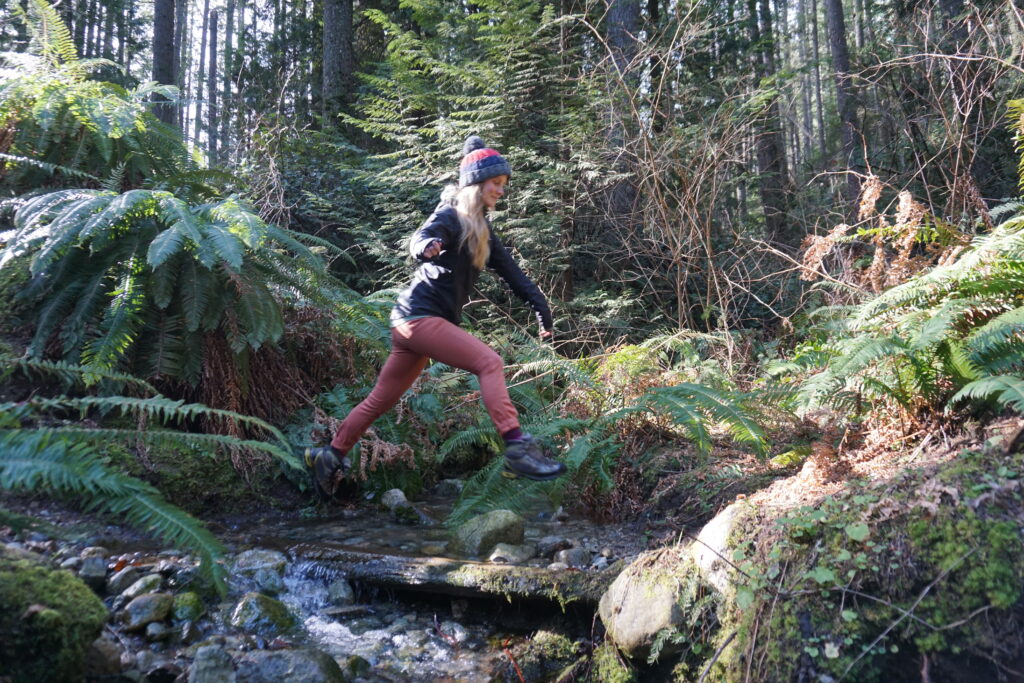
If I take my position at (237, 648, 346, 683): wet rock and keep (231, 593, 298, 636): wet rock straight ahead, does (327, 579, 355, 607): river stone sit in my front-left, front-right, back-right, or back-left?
front-right

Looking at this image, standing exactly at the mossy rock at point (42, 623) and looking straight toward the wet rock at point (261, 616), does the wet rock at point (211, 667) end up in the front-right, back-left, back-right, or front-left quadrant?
front-right

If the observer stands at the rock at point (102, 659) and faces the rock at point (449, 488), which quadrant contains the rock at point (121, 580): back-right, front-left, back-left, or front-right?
front-left

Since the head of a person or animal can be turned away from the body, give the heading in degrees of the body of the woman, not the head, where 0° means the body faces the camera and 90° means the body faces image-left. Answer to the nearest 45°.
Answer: approximately 270°

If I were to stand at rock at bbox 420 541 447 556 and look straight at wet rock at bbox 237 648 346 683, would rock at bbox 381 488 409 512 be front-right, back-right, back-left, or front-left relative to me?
back-right
